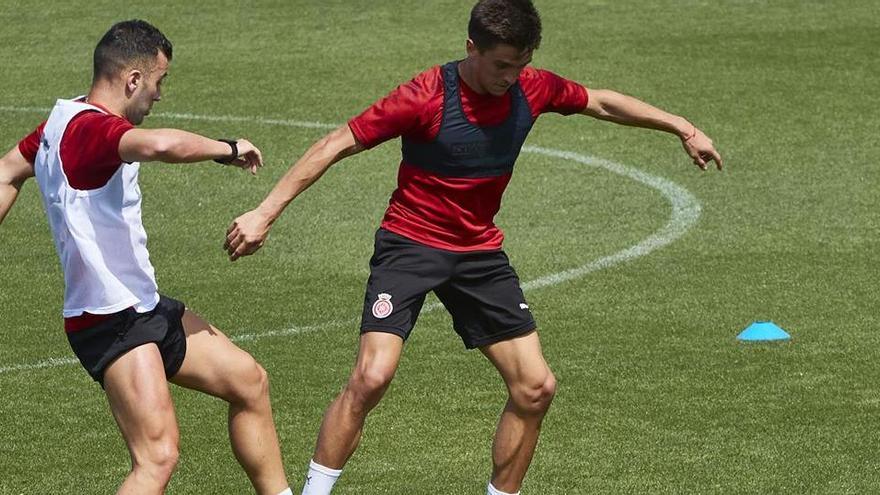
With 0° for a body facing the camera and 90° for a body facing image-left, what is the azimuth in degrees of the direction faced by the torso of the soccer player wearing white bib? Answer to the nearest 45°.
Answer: approximately 270°

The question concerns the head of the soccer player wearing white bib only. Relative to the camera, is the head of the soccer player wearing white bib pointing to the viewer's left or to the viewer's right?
to the viewer's right

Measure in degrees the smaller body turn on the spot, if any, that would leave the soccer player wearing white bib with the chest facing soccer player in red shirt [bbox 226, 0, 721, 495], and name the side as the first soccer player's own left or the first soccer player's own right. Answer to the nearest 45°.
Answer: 0° — they already face them
